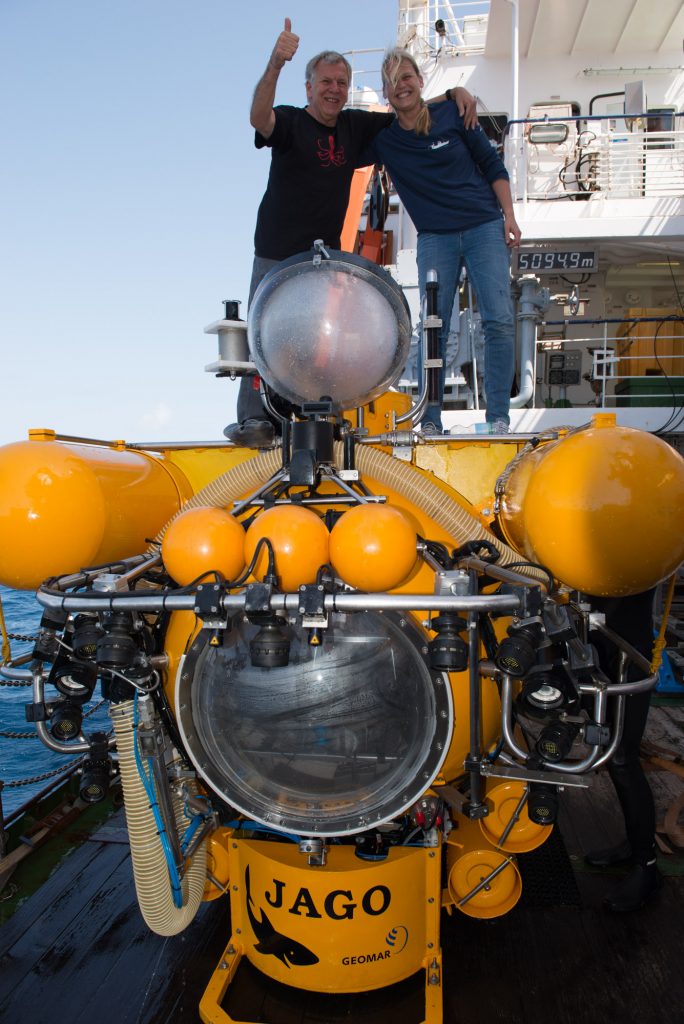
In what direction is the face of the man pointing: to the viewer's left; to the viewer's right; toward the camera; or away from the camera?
toward the camera

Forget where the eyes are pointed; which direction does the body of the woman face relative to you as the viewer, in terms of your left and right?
facing the viewer

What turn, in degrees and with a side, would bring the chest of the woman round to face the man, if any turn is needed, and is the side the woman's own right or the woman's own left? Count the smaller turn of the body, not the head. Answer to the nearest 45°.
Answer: approximately 45° to the woman's own right

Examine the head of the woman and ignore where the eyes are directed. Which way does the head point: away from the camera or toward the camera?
toward the camera
